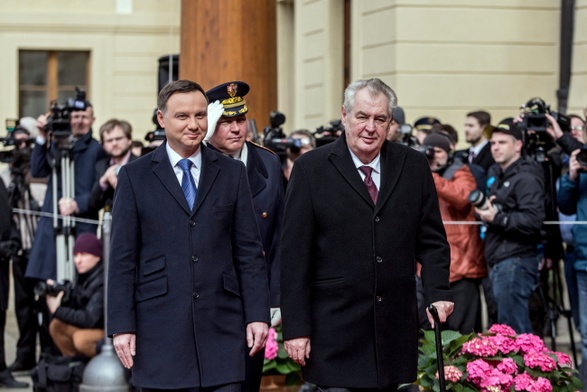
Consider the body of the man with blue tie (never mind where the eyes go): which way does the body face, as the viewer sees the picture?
toward the camera

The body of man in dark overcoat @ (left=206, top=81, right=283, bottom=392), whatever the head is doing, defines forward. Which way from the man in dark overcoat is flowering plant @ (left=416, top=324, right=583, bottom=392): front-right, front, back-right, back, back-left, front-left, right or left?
left

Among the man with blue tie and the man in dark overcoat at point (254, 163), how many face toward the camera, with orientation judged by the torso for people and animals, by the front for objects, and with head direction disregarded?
2

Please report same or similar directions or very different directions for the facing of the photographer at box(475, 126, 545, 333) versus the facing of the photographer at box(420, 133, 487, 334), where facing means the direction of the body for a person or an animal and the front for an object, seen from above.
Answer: same or similar directions

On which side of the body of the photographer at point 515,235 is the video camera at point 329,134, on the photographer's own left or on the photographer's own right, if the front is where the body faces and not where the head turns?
on the photographer's own right

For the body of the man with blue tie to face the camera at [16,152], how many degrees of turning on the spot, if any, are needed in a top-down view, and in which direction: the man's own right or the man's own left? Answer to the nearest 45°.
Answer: approximately 180°

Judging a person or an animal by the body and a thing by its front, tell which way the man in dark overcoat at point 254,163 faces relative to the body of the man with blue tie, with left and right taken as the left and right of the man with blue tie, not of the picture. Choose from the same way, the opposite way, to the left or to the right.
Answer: the same way

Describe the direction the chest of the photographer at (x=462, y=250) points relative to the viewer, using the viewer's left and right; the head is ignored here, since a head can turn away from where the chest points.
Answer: facing the viewer and to the left of the viewer

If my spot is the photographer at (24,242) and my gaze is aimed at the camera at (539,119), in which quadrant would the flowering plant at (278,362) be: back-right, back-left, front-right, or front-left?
front-right

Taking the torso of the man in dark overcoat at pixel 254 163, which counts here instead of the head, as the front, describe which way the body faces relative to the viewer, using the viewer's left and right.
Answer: facing the viewer

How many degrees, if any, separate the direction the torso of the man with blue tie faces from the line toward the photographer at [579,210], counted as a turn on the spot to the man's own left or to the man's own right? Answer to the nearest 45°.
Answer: approximately 135° to the man's own left

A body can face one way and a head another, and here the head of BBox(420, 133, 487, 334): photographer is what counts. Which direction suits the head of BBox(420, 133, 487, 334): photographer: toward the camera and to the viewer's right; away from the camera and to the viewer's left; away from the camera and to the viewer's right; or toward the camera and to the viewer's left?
toward the camera and to the viewer's left

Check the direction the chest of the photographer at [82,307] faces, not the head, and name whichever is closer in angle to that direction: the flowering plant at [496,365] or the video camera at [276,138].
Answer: the flowering plant
